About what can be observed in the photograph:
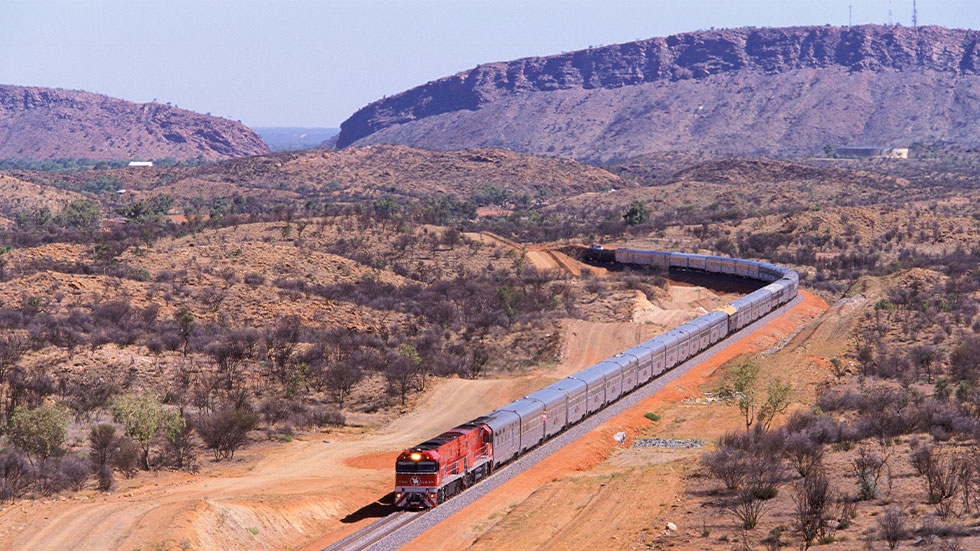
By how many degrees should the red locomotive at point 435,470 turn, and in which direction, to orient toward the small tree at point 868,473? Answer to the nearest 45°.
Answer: approximately 90° to its left

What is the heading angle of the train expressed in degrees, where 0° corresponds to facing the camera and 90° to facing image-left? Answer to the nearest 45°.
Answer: approximately 45°

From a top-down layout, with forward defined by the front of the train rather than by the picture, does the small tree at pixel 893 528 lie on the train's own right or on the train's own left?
on the train's own left

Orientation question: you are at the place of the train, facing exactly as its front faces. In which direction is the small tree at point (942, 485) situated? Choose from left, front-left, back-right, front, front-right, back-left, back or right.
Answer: left

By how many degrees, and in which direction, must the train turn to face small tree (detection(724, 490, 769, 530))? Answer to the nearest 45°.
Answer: approximately 90° to its left

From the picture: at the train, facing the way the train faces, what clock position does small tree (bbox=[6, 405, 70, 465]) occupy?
The small tree is roughly at 1 o'clock from the train.

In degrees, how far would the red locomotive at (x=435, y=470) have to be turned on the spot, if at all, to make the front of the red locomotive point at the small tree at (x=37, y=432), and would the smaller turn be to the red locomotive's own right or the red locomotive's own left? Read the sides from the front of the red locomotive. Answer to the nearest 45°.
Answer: approximately 90° to the red locomotive's own right

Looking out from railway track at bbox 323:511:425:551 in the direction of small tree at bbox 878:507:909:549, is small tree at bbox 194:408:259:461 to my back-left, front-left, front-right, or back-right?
back-left

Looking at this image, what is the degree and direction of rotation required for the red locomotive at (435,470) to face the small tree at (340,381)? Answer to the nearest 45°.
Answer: approximately 180°

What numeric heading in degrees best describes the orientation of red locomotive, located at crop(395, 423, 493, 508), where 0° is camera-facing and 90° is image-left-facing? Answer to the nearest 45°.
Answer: approximately 0°
